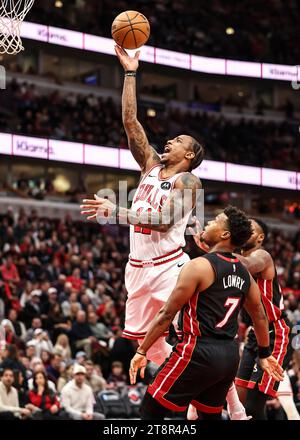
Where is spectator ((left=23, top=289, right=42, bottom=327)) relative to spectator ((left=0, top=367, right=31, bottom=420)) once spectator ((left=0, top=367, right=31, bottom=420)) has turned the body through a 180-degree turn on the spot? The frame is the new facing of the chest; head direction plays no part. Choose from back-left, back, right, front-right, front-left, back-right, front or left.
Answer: front-right

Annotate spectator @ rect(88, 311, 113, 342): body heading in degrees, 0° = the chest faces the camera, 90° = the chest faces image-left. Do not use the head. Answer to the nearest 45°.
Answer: approximately 315°

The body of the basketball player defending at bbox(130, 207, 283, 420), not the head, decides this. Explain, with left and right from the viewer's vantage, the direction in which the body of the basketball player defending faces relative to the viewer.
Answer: facing away from the viewer and to the left of the viewer

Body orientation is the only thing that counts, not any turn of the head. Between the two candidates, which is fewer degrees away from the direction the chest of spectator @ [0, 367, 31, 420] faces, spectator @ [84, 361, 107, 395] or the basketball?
the basketball

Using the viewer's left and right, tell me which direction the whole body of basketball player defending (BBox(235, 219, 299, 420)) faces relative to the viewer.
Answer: facing to the left of the viewer

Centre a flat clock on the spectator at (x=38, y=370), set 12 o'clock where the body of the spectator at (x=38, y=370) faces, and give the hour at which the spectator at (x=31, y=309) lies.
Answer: the spectator at (x=31, y=309) is roughly at 6 o'clock from the spectator at (x=38, y=370).

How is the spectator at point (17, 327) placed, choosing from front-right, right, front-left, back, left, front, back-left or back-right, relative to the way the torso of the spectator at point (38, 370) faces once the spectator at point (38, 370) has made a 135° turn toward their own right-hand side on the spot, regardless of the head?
front-right
